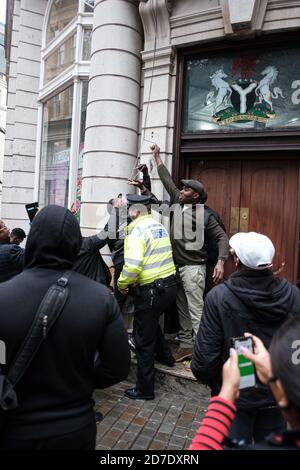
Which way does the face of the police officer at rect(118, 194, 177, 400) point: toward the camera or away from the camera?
away from the camera

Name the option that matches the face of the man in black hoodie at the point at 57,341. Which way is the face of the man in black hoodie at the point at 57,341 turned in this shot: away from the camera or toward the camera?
away from the camera

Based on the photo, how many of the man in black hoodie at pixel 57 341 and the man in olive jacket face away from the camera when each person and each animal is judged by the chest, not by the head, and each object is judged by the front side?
1

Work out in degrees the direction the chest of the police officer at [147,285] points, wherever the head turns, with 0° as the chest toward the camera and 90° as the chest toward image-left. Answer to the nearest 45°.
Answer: approximately 135°

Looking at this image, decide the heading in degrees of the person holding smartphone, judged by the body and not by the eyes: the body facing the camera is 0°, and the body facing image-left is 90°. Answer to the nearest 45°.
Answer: approximately 135°

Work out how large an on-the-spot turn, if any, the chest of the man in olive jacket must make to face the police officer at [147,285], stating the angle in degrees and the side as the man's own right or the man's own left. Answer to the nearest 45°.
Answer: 0° — they already face them

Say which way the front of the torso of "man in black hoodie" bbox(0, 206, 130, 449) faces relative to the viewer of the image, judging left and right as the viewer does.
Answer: facing away from the viewer

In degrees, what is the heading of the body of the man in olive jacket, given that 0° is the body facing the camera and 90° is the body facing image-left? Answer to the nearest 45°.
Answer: approximately 45°
